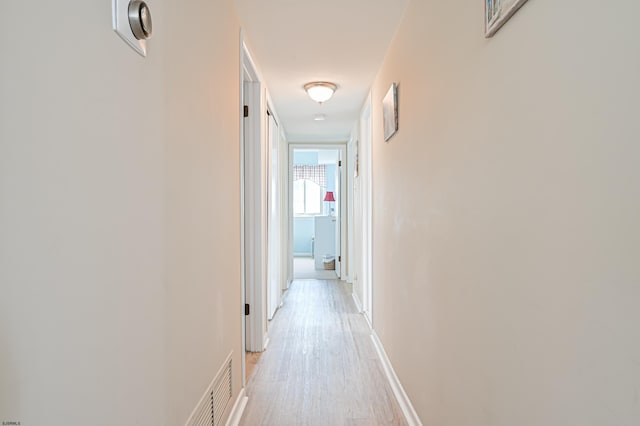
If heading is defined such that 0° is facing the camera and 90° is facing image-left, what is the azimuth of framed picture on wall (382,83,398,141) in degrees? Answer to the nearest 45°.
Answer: approximately 90°

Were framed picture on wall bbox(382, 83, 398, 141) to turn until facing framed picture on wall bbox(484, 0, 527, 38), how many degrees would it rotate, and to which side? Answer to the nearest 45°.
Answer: approximately 90° to its left

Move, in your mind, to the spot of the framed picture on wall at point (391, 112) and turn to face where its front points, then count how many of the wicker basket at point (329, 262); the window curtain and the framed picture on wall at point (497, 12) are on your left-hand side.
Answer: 1

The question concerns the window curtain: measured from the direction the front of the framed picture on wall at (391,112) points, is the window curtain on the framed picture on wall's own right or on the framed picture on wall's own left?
on the framed picture on wall's own right

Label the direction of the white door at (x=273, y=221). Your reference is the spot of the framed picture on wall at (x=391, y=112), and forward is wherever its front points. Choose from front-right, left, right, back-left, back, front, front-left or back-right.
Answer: front-right

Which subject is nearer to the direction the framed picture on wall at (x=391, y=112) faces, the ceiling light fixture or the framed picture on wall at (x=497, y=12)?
the ceiling light fixture

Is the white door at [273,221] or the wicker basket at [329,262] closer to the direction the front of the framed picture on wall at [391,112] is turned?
the white door

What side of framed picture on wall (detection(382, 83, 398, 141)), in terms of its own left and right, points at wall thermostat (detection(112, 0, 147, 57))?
left

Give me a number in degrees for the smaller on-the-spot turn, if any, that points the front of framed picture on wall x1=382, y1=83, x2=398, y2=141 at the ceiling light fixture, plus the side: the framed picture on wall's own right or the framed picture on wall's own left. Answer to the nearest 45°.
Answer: approximately 45° to the framed picture on wall's own right

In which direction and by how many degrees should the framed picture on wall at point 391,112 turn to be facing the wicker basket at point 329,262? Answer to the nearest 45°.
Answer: approximately 90° to its right

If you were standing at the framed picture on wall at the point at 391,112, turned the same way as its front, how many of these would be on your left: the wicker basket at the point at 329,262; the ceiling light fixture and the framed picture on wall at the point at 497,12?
1
